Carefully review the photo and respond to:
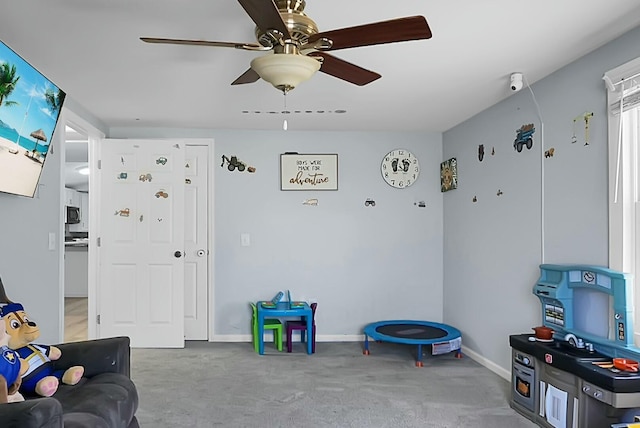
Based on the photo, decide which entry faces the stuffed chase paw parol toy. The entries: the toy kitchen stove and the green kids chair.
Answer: the toy kitchen stove

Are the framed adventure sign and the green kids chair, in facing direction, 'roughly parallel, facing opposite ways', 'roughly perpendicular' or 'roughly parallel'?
roughly perpendicular

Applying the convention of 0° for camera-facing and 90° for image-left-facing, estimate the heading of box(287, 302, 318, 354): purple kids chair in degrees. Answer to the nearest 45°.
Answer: approximately 90°

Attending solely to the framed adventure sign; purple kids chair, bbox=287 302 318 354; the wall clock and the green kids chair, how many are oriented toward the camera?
2

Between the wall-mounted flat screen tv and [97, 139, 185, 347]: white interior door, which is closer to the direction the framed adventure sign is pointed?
the wall-mounted flat screen tv

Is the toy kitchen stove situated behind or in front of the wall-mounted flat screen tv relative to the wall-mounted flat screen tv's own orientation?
in front

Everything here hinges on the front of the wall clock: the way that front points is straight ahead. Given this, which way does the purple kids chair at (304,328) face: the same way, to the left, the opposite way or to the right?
to the right

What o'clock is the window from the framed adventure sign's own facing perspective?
The window is roughly at 11 o'clock from the framed adventure sign.

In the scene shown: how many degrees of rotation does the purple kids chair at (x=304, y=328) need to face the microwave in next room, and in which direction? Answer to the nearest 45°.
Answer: approximately 45° to its right

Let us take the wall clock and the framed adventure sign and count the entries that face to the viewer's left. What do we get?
0

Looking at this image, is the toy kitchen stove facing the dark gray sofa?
yes

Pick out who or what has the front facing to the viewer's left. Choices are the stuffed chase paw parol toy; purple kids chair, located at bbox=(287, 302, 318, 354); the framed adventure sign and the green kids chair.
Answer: the purple kids chair

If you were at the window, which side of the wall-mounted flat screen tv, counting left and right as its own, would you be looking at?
front

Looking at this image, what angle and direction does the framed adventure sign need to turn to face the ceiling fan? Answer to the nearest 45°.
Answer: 0° — it already faces it

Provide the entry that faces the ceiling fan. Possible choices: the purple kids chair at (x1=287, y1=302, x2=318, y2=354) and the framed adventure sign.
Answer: the framed adventure sign
